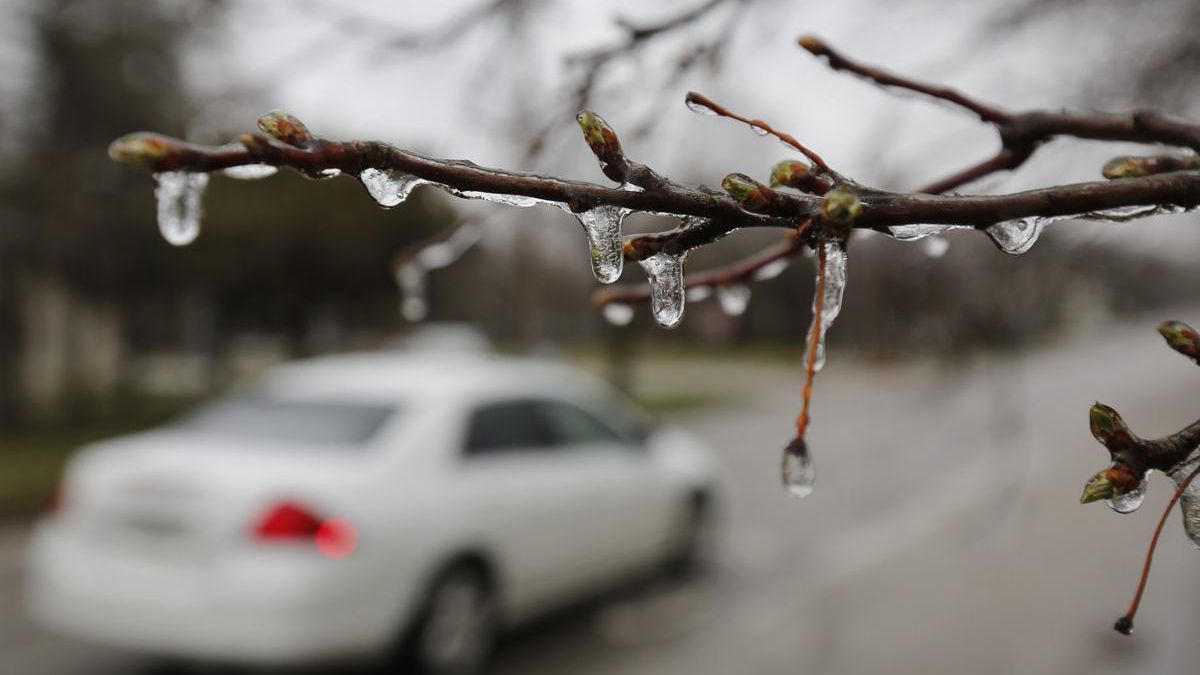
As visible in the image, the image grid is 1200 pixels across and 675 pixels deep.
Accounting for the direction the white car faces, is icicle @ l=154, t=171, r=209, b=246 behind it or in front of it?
behind

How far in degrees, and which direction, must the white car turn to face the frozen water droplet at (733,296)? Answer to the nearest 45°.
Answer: approximately 135° to its right

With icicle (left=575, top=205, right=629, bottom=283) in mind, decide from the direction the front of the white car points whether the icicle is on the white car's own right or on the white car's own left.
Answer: on the white car's own right

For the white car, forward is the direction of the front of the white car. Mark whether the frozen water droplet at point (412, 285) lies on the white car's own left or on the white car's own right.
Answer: on the white car's own right

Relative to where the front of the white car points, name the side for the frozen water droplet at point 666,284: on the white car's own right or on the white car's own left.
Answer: on the white car's own right

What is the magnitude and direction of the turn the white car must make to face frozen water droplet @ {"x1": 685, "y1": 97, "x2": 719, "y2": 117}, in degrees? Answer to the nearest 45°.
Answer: approximately 135° to its right

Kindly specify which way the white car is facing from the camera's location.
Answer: facing away from the viewer and to the right of the viewer

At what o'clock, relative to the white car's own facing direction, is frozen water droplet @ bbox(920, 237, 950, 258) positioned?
The frozen water droplet is roughly at 4 o'clock from the white car.

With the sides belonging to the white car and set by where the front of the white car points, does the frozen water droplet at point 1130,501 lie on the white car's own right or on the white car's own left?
on the white car's own right

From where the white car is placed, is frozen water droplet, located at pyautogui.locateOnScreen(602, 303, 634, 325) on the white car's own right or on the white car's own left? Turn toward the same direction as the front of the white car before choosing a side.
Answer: on the white car's own right

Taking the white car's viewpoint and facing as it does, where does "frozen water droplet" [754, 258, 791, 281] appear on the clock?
The frozen water droplet is roughly at 4 o'clock from the white car.

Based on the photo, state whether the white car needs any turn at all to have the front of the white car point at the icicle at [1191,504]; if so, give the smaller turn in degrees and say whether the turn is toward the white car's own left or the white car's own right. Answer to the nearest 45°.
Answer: approximately 135° to the white car's own right
